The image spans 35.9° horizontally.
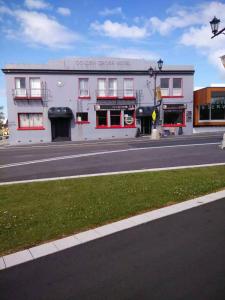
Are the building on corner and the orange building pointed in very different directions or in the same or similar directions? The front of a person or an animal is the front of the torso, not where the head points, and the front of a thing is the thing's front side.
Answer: same or similar directions

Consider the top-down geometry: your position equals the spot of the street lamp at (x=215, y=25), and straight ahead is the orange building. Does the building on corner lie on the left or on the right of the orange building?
left

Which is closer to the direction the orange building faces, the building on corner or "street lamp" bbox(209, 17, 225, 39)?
the street lamp

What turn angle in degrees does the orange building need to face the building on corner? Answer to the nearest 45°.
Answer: approximately 45° to its right

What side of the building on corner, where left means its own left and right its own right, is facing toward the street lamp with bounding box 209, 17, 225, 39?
front

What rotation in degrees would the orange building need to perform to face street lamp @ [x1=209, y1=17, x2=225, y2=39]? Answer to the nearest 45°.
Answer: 0° — it already faces it

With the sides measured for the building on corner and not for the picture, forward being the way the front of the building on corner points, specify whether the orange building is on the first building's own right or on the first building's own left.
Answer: on the first building's own left

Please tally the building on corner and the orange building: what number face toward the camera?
2

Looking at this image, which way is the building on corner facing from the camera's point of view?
toward the camera

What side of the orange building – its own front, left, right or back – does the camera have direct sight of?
front

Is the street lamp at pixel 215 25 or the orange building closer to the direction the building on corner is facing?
the street lamp
